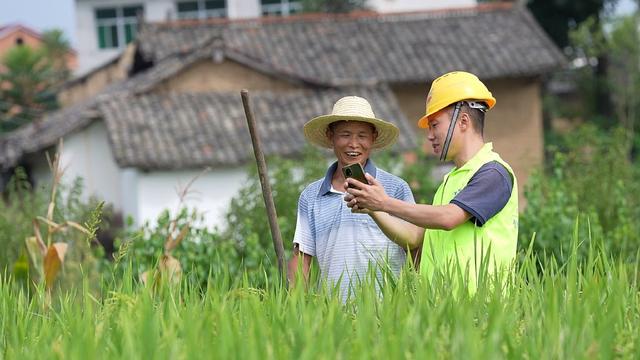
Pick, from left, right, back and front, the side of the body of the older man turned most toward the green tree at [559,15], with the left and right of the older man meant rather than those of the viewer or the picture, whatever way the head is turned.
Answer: back

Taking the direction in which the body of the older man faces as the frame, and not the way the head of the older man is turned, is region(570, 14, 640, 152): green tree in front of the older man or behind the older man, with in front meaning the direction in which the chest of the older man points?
behind

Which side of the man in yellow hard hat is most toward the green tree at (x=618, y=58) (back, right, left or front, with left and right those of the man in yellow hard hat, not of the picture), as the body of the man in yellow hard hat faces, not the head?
right

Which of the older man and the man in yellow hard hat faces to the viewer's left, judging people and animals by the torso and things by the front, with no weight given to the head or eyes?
the man in yellow hard hat

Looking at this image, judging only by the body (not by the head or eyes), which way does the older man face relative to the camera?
toward the camera

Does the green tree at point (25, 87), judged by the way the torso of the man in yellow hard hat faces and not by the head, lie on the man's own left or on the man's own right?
on the man's own right

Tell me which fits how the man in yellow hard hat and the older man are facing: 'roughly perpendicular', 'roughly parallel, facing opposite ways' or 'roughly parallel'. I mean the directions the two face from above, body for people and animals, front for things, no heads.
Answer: roughly perpendicular

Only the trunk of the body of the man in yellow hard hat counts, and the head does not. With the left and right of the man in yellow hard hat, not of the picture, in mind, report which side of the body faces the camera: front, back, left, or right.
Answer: left

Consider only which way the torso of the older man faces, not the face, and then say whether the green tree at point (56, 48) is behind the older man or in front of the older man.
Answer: behind

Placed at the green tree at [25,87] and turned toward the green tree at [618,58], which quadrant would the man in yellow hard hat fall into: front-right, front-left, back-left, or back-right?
front-right

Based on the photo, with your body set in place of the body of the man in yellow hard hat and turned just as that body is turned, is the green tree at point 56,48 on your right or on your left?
on your right

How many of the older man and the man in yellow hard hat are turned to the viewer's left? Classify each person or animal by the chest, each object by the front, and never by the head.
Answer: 1

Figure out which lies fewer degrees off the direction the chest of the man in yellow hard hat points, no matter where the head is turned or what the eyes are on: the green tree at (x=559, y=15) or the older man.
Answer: the older man

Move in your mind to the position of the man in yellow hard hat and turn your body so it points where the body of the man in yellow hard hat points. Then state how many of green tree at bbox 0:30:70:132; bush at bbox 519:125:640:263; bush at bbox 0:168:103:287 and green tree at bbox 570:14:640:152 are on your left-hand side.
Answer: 0

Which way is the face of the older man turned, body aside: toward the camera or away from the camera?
toward the camera
